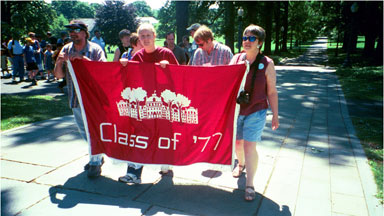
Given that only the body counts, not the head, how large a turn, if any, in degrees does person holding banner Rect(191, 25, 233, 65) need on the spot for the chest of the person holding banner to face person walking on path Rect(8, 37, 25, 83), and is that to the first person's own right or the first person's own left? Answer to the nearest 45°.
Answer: approximately 90° to the first person's own right

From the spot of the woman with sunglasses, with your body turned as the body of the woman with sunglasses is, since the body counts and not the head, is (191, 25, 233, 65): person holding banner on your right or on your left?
on your right

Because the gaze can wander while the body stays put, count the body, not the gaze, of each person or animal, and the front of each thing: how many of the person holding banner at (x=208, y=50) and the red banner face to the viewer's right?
0

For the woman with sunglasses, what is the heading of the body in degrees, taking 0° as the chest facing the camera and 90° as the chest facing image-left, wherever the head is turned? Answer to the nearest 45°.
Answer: approximately 45°

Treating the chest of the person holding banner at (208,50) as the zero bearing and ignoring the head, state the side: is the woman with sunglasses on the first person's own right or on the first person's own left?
on the first person's own left

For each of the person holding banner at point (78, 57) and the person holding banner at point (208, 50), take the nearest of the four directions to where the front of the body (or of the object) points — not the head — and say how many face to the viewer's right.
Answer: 0

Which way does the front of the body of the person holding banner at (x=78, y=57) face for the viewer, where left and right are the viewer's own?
facing the viewer and to the left of the viewer

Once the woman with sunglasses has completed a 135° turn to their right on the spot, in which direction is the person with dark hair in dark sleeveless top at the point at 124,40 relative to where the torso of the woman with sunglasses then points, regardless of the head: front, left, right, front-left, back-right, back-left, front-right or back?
front-left

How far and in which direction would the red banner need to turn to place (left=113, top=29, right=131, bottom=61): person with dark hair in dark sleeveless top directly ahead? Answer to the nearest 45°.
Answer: approximately 180°

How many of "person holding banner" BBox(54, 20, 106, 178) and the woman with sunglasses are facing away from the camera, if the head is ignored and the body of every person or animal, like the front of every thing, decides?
0

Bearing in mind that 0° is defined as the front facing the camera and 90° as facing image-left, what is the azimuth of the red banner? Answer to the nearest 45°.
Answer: approximately 0°
